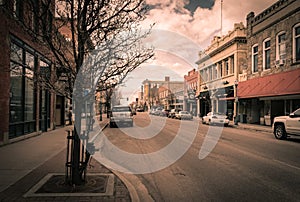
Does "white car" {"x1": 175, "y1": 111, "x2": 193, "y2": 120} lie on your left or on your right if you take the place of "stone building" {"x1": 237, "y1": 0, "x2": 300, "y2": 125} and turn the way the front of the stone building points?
on your right

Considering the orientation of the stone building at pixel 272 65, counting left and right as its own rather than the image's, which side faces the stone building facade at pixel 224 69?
right

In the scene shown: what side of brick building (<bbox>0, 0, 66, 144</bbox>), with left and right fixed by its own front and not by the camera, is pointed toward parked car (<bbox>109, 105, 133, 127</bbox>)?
left

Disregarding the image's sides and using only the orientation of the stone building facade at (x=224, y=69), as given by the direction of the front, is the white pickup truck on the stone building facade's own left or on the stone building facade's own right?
on the stone building facade's own left

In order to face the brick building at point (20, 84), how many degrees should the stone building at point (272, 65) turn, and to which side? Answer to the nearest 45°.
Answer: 0° — it already faces it

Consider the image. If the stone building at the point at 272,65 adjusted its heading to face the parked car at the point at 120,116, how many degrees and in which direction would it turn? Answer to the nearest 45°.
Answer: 0° — it already faces it

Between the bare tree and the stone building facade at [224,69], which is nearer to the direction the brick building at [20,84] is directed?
the bare tree

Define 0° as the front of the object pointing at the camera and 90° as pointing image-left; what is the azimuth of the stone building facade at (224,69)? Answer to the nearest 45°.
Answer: approximately 45°

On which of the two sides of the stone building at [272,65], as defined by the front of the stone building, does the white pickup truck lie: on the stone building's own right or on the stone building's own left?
on the stone building's own left

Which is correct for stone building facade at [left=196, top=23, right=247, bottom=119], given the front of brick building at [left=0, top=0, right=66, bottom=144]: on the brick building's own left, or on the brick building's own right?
on the brick building's own left

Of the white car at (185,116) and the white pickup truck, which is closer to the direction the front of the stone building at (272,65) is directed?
the white pickup truck
